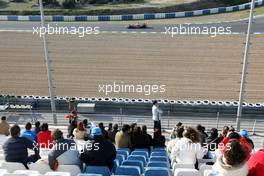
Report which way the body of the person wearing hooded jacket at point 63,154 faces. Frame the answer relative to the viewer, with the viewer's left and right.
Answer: facing away from the viewer and to the left of the viewer

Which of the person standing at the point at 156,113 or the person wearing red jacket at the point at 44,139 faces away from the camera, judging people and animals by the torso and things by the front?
the person wearing red jacket

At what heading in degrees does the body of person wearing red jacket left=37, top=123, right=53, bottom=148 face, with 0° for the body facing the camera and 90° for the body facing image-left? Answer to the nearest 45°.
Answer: approximately 180°

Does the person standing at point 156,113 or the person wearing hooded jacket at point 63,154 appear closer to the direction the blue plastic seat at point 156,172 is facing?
the person standing

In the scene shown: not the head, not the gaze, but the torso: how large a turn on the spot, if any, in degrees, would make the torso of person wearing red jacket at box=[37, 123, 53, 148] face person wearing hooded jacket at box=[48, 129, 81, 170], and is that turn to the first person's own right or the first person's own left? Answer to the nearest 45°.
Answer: approximately 180°

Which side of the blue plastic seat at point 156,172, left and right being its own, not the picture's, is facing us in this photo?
back

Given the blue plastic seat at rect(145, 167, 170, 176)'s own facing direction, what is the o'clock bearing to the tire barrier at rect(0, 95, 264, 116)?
The tire barrier is roughly at 12 o'clock from the blue plastic seat.

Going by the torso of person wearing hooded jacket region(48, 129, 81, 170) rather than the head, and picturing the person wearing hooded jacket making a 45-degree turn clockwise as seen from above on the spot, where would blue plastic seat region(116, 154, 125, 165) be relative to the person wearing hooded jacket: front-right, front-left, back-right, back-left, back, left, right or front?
front-right

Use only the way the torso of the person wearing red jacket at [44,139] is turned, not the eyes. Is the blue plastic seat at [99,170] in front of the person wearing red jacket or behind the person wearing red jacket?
behind

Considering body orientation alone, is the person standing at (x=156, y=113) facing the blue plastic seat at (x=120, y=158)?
no

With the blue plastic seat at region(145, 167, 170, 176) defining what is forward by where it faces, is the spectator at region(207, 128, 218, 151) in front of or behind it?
in front

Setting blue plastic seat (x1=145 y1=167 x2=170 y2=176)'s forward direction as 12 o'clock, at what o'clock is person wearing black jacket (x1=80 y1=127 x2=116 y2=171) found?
The person wearing black jacket is roughly at 10 o'clock from the blue plastic seat.

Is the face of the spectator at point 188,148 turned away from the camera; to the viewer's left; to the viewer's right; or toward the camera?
away from the camera

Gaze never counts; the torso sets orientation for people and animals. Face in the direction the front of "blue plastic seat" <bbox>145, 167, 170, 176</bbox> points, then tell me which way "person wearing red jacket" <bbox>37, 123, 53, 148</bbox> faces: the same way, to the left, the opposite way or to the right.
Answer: the same way

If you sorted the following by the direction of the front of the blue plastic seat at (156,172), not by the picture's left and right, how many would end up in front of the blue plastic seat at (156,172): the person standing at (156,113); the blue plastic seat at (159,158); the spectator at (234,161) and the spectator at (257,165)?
2

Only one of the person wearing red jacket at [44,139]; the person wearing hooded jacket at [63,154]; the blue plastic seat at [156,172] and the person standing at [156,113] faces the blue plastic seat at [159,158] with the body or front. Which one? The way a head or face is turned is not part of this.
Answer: the blue plastic seat at [156,172]
